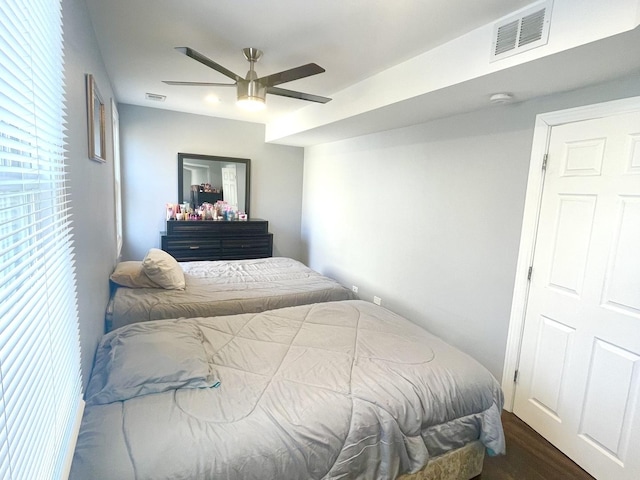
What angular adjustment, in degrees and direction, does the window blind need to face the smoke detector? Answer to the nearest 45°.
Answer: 0° — it already faces it

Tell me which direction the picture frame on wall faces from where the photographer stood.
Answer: facing to the right of the viewer

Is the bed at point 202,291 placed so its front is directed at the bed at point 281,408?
no

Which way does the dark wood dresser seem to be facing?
toward the camera

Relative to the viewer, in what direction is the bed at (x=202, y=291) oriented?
to the viewer's right

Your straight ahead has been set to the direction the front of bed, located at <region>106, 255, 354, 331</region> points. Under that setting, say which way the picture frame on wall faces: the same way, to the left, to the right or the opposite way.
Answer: the same way

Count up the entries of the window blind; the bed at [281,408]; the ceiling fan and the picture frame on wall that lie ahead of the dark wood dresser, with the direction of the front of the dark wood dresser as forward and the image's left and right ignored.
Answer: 4

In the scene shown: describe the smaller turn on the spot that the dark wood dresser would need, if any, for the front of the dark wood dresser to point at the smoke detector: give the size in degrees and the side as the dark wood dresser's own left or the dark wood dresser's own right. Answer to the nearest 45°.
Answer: approximately 45° to the dark wood dresser's own left

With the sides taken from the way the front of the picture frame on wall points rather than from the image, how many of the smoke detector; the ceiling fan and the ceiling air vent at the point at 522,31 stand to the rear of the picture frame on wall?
0

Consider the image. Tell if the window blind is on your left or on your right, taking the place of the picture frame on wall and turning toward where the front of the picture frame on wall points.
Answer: on your right

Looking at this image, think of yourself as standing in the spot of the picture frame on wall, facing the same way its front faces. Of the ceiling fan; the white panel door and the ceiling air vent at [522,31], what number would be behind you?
0

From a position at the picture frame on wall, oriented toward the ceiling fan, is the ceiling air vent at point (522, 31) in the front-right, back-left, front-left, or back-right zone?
front-right

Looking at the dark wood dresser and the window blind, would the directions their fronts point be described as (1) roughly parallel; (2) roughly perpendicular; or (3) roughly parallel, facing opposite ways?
roughly perpendicular

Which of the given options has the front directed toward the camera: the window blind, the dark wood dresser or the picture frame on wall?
the dark wood dresser

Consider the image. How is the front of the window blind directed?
to the viewer's right
